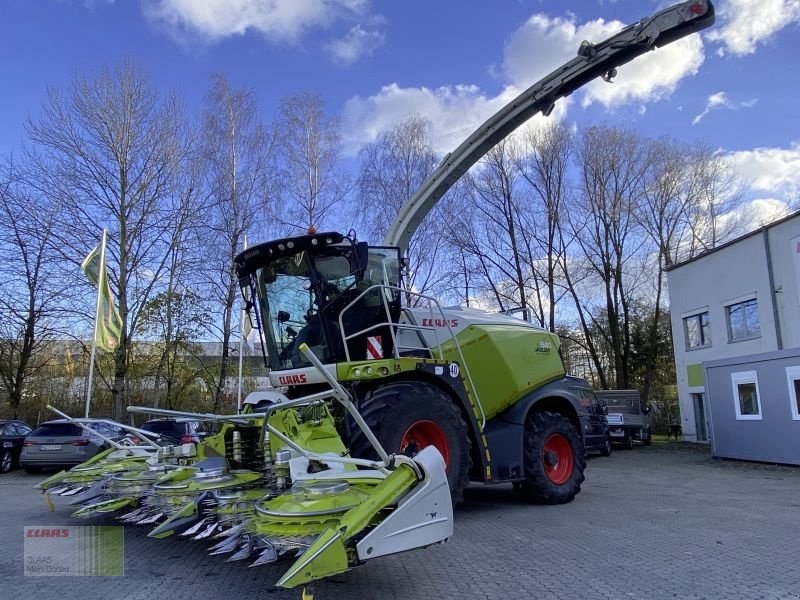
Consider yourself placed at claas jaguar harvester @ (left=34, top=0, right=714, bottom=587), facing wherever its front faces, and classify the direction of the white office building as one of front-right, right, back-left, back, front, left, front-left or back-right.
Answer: back

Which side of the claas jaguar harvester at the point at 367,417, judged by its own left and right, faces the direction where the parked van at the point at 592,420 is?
back

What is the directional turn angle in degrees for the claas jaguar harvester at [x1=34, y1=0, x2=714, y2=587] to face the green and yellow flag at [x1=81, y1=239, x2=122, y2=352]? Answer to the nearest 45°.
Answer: approximately 90° to its right

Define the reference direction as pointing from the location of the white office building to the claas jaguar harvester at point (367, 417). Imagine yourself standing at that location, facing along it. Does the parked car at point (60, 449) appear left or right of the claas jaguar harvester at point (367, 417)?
right

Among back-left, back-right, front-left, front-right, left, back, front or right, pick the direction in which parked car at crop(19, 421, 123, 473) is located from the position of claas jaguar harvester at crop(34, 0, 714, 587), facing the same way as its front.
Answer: right

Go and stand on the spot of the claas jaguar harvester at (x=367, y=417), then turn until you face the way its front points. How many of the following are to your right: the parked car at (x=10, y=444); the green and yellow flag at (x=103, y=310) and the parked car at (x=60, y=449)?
3

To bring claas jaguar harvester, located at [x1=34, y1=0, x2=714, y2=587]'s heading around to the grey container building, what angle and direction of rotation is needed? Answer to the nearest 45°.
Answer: approximately 180°

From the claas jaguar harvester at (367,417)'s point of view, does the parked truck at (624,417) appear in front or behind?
behind

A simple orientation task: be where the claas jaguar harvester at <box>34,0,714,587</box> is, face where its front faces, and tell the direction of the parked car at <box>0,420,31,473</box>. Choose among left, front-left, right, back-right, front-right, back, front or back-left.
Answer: right
